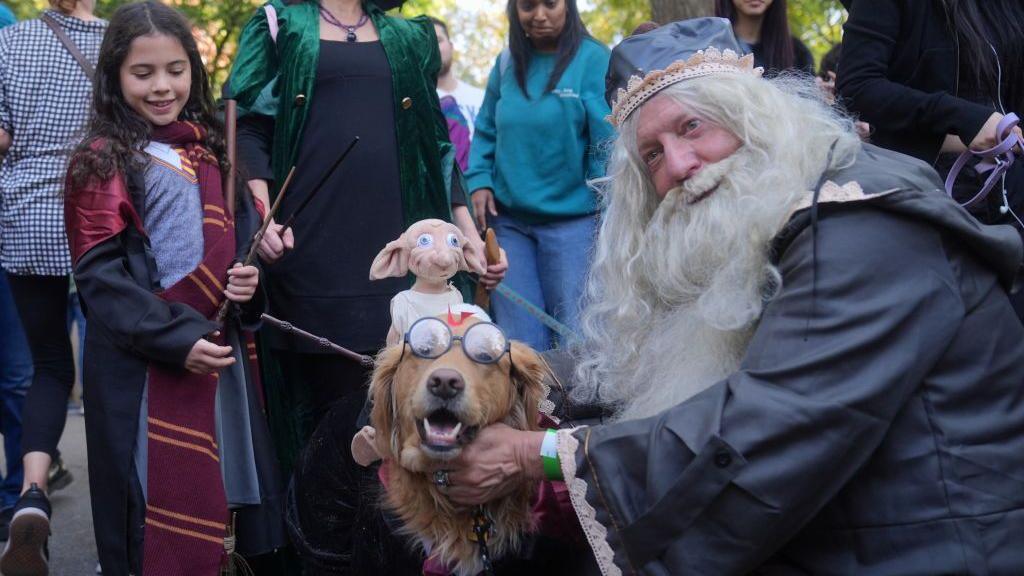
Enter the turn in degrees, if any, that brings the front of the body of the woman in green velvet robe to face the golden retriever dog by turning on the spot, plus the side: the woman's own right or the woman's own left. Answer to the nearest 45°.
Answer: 0° — they already face it

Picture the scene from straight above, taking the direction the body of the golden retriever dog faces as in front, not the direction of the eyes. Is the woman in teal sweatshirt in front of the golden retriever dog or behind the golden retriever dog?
behind

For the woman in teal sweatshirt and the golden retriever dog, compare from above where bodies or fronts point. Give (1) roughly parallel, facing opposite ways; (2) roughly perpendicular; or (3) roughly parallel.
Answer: roughly parallel

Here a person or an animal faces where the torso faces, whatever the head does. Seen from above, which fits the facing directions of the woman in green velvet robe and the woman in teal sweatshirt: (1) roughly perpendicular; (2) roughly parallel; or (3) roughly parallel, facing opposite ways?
roughly parallel

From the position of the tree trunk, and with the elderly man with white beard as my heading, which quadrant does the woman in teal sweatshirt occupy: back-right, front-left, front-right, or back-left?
front-right

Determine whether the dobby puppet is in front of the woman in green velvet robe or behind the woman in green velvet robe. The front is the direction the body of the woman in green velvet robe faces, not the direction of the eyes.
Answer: in front

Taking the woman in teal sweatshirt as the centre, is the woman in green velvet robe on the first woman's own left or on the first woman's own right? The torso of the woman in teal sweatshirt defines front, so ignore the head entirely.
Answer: on the first woman's own right

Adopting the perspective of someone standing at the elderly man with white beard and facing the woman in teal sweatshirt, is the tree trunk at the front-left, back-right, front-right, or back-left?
front-right

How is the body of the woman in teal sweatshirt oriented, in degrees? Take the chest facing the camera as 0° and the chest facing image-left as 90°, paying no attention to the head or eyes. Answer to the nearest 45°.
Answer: approximately 0°

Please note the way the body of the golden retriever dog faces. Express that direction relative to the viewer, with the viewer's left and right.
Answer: facing the viewer

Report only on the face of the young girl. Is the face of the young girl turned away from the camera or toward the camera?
toward the camera

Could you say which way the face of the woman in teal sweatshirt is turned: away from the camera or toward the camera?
toward the camera

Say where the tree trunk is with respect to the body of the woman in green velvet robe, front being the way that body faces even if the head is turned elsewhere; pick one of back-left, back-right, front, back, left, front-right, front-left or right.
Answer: back-left

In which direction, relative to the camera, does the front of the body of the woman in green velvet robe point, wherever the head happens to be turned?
toward the camera
